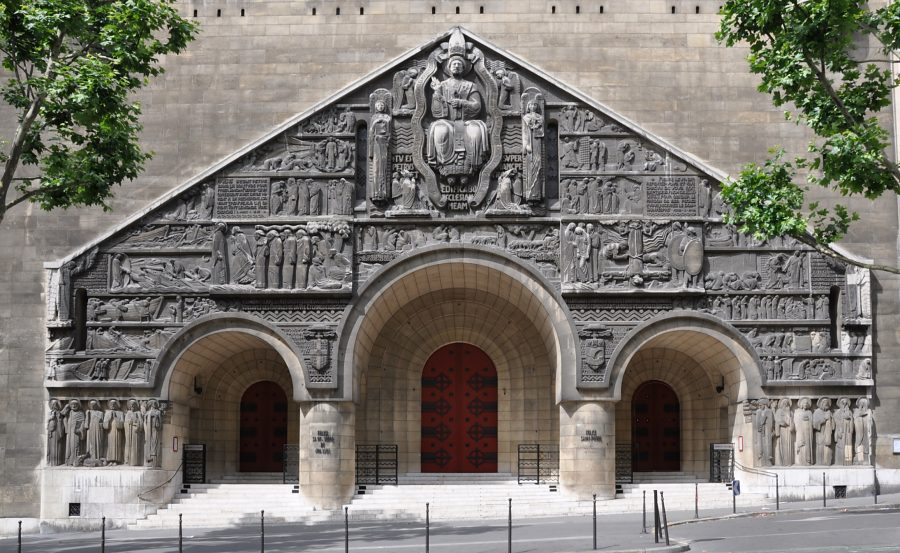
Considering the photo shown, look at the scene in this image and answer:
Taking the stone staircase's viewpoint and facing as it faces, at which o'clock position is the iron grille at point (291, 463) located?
The iron grille is roughly at 4 o'clock from the stone staircase.

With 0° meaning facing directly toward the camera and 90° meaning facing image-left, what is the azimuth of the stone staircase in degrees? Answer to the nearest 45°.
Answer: approximately 0°

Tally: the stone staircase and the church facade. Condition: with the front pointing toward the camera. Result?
2
